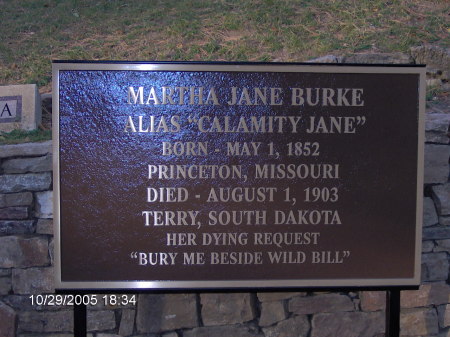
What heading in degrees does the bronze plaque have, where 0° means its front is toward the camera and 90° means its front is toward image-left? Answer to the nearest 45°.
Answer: approximately 0°

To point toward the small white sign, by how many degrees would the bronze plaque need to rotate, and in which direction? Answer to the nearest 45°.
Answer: approximately 135° to its right

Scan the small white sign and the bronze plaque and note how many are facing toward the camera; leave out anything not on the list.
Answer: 2
